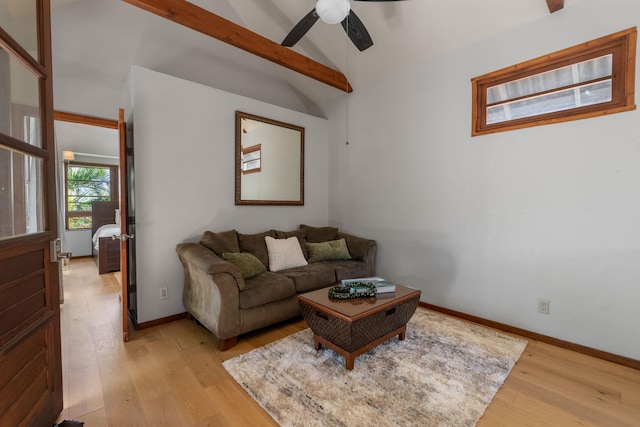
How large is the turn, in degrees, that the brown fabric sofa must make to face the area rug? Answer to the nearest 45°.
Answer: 0° — it already faces it

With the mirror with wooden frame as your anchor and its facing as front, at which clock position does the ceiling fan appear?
The ceiling fan is roughly at 1 o'clock from the mirror with wooden frame.

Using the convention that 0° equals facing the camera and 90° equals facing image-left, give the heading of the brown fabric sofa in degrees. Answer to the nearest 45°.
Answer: approximately 315°

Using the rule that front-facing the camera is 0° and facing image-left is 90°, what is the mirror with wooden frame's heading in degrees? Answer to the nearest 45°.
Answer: approximately 315°

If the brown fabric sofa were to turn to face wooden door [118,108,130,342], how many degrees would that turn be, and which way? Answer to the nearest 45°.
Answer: approximately 135° to its right
